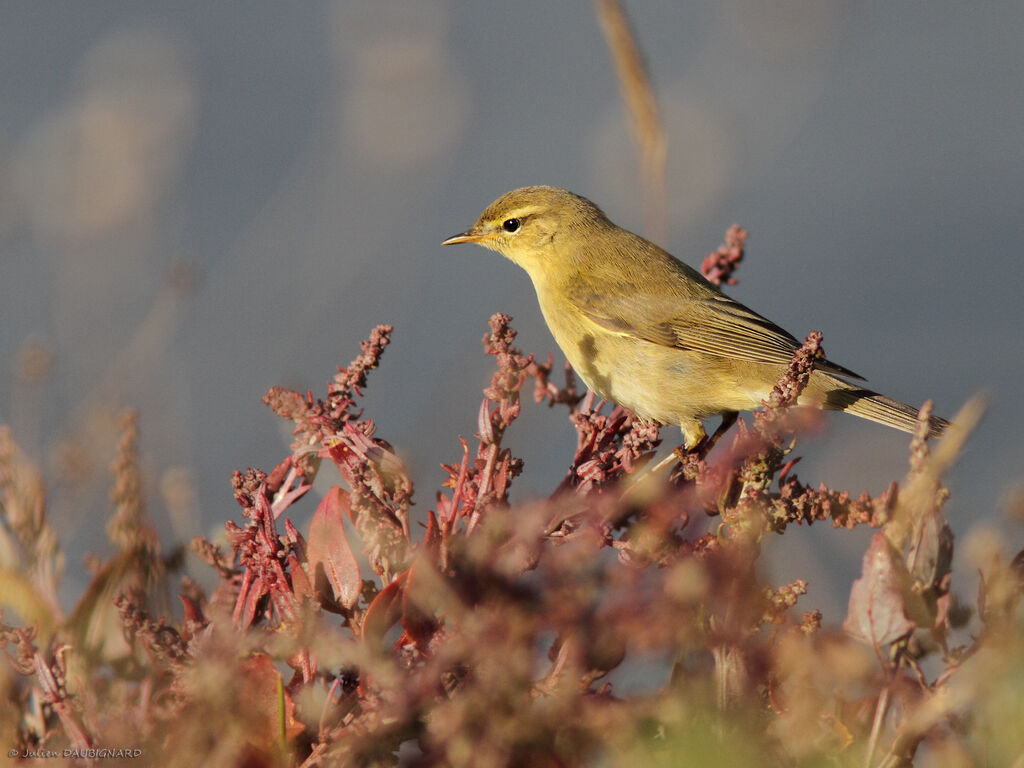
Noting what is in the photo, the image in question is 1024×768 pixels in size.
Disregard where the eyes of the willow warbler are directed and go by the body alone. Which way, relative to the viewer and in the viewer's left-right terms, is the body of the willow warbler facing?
facing to the left of the viewer
